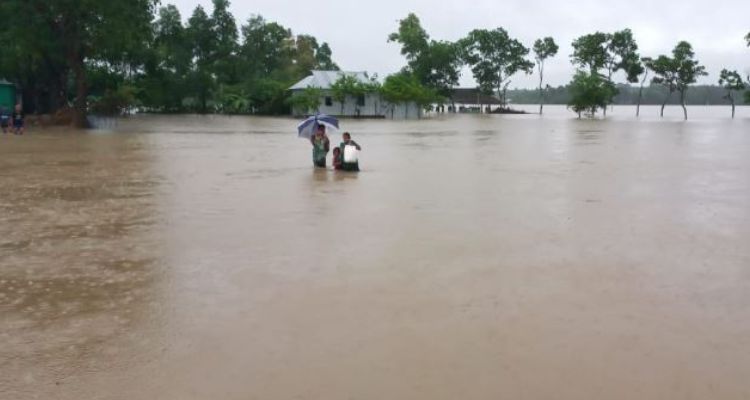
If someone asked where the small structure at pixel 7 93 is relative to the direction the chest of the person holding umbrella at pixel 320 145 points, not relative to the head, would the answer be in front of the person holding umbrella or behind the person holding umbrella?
behind

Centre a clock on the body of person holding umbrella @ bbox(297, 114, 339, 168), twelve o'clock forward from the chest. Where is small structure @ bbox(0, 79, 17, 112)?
The small structure is roughly at 5 o'clock from the person holding umbrella.

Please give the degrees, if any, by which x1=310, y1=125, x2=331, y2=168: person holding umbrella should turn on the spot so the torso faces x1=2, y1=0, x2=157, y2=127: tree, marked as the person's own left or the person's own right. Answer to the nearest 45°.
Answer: approximately 135° to the person's own right

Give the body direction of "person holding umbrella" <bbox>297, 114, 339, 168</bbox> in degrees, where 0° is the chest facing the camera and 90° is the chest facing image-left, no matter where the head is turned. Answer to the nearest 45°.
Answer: approximately 0°
